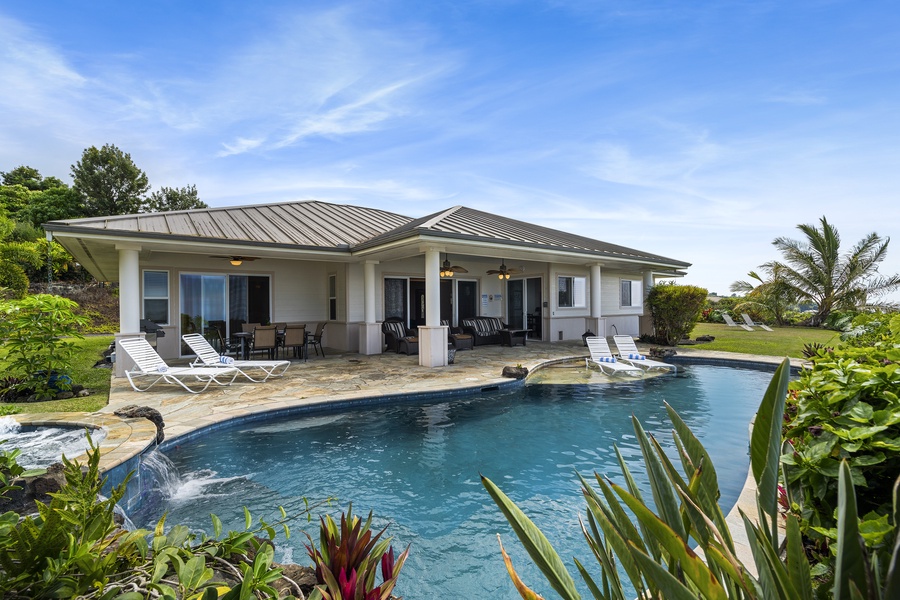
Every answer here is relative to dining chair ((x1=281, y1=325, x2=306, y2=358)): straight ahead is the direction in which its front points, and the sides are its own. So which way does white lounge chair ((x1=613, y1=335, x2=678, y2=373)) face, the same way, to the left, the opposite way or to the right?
the opposite way

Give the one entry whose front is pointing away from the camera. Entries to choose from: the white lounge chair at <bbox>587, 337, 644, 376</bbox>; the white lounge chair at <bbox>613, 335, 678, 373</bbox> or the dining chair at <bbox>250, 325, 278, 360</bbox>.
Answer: the dining chair

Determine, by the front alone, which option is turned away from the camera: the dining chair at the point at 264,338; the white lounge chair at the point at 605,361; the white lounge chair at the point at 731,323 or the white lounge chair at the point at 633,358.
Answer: the dining chair

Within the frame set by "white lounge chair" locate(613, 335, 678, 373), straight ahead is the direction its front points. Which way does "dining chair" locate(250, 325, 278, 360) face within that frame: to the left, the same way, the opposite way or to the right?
the opposite way

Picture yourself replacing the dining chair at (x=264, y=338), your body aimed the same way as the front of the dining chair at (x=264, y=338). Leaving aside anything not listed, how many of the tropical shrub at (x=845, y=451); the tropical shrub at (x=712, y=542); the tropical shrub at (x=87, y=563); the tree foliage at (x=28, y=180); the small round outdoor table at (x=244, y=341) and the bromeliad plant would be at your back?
4

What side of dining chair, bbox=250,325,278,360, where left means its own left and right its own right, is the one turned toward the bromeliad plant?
back

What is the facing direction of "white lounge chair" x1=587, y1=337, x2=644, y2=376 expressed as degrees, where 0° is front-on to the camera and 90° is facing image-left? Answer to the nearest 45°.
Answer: approximately 315°

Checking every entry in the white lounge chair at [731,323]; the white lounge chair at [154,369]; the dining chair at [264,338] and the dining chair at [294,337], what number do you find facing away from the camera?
2

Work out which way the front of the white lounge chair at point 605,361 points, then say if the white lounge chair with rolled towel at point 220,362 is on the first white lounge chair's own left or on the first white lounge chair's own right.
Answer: on the first white lounge chair's own right

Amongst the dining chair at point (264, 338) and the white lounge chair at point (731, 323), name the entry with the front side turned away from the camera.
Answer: the dining chair

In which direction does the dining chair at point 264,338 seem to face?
away from the camera
